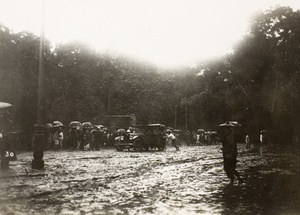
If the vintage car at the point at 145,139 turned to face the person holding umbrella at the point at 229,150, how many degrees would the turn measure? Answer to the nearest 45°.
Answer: approximately 45° to its left

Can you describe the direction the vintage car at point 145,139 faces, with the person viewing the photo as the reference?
facing the viewer and to the left of the viewer

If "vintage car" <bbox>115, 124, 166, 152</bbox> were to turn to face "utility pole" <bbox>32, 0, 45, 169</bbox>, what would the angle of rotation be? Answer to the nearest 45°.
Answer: approximately 45° to its left

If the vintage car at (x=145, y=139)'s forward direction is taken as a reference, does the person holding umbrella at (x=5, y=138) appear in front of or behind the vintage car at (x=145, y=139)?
in front
